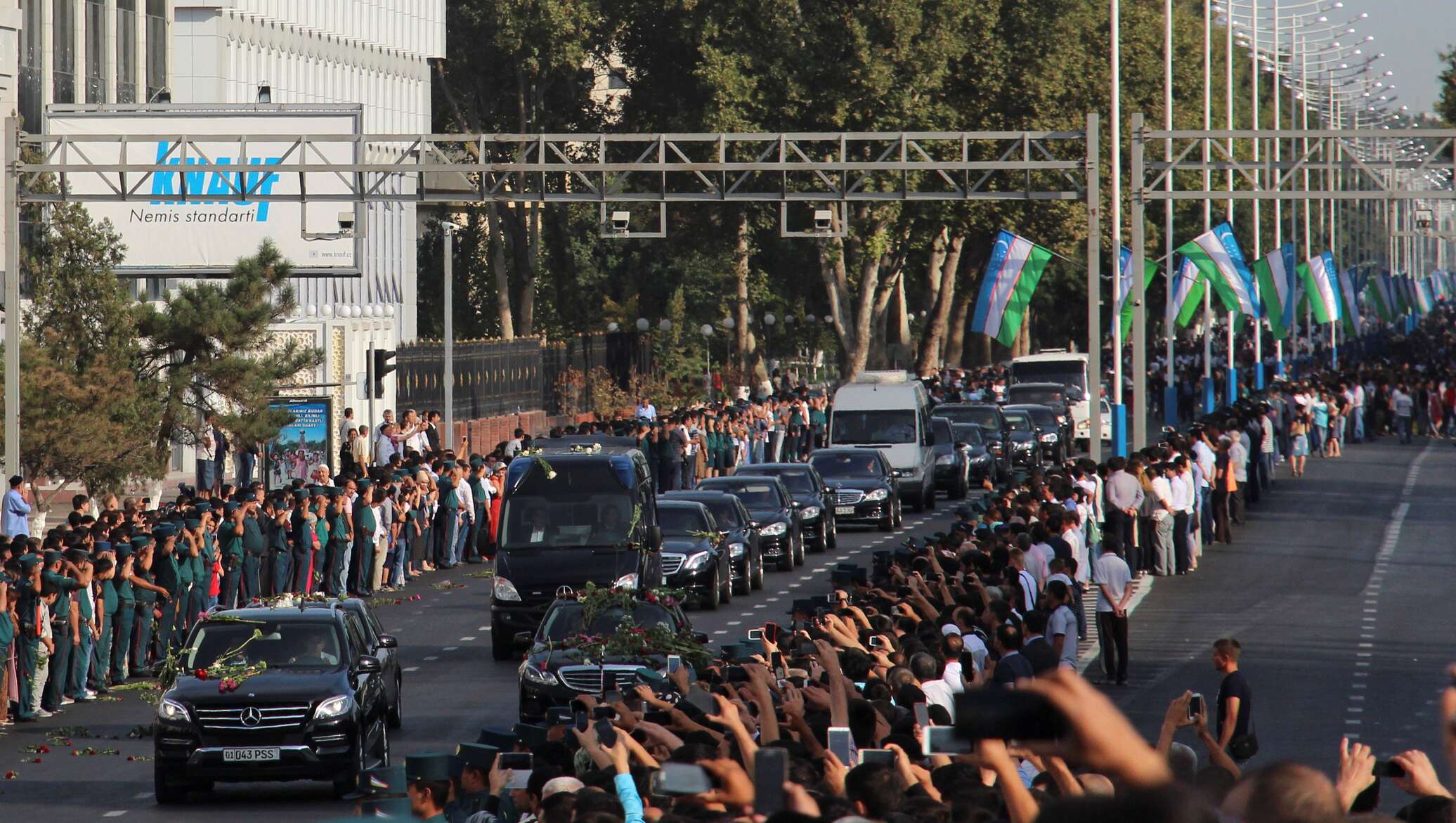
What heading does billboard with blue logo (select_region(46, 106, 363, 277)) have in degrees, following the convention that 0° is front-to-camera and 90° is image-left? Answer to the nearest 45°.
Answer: approximately 0°

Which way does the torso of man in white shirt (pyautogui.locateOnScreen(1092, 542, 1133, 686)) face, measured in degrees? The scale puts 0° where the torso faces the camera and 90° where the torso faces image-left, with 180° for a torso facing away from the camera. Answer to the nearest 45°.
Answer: approximately 135°

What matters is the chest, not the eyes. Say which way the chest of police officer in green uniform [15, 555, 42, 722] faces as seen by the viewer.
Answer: to the viewer's right

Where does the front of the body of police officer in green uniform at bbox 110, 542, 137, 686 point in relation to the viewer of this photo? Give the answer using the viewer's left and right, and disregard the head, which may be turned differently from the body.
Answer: facing to the right of the viewer

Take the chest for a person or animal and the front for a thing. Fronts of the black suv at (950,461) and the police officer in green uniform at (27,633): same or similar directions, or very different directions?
very different directions

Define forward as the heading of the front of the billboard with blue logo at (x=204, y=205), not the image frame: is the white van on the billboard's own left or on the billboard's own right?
on the billboard's own left

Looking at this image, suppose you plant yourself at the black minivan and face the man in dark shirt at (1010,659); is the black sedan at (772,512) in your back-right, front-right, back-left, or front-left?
back-left

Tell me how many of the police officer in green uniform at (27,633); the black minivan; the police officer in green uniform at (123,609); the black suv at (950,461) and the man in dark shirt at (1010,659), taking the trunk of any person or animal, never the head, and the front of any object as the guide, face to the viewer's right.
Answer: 2

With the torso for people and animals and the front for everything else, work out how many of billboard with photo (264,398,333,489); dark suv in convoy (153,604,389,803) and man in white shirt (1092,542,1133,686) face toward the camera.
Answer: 2

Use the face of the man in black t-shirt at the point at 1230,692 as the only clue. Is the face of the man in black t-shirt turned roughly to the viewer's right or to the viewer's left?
to the viewer's left

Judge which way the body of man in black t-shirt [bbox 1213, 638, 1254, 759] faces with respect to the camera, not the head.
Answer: to the viewer's left

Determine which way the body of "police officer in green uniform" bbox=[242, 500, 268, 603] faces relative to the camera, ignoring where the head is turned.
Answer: to the viewer's right

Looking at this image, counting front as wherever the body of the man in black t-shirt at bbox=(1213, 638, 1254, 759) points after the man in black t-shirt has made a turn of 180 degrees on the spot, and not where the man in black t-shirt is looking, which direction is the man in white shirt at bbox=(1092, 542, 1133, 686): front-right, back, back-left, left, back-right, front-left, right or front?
left

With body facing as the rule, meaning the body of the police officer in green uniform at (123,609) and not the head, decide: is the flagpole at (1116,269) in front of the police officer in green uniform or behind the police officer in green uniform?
in front

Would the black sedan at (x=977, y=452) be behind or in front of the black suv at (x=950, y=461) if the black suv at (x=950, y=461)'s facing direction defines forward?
behind

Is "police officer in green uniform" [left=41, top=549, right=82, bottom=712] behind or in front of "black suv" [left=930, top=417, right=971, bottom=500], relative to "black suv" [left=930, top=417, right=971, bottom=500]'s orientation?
in front
